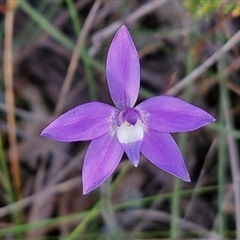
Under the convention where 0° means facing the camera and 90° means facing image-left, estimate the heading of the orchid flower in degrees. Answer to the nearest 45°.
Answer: approximately 0°

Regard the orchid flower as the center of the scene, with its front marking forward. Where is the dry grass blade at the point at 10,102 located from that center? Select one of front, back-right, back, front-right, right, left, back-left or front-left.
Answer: back-right

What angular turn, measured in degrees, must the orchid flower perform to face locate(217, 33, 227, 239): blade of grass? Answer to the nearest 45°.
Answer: approximately 135° to its left

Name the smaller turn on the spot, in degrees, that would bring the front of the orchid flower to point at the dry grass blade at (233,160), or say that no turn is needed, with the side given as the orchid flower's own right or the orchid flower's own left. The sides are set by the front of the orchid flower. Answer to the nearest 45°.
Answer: approximately 135° to the orchid flower's own left
